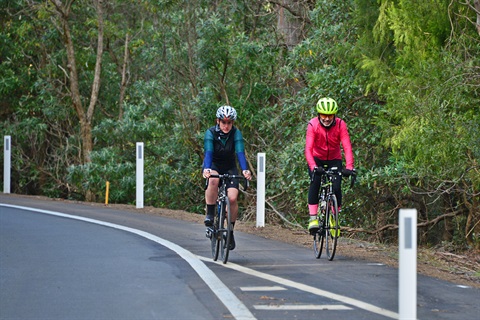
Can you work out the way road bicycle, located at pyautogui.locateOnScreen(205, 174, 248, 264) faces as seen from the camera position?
facing the viewer

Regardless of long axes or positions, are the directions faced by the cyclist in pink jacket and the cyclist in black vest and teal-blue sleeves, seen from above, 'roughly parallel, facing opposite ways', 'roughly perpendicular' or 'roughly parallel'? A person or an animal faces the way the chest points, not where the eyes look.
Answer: roughly parallel

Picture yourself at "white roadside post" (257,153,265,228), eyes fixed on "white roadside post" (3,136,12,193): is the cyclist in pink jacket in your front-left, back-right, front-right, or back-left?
back-left

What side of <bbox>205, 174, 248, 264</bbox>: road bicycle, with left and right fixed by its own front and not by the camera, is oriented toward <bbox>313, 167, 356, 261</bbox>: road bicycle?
left

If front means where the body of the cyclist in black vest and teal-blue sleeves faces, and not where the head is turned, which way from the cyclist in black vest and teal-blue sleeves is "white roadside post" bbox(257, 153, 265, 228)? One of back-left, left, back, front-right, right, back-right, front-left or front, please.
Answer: back

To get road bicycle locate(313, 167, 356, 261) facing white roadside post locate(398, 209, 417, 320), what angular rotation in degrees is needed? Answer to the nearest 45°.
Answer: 0° — it already faces it

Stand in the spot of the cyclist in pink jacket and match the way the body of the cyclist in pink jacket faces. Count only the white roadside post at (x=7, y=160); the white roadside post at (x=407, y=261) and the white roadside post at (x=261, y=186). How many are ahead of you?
1

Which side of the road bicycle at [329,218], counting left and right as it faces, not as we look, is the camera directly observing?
front

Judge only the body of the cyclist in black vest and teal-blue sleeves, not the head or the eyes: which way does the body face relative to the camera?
toward the camera

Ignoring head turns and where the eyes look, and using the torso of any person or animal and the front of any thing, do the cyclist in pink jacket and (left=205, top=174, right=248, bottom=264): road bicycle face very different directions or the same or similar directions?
same or similar directions

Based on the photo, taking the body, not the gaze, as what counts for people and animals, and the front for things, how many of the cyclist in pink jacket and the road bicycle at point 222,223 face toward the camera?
2

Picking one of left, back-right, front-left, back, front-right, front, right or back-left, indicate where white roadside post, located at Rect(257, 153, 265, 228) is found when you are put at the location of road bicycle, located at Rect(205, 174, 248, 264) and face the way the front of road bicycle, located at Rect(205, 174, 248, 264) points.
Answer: back

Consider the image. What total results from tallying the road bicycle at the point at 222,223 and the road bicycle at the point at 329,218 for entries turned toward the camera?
2

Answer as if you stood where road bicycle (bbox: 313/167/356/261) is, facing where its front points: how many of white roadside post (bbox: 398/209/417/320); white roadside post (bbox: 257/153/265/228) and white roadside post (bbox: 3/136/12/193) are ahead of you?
1

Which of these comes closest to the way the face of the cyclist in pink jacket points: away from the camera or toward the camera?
toward the camera

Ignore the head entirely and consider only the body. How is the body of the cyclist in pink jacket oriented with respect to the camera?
toward the camera
